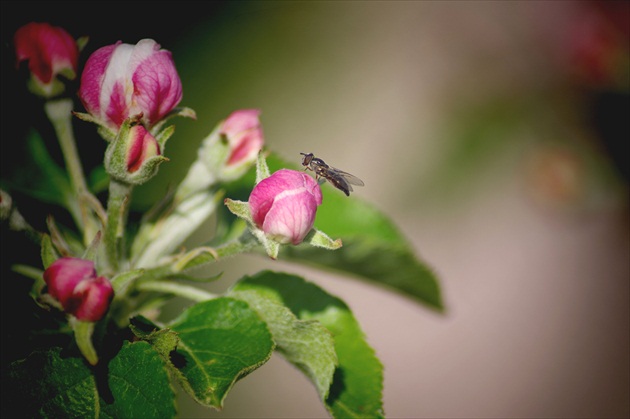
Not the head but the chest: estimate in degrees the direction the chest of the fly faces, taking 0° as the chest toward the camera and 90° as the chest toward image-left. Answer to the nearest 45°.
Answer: approximately 90°
